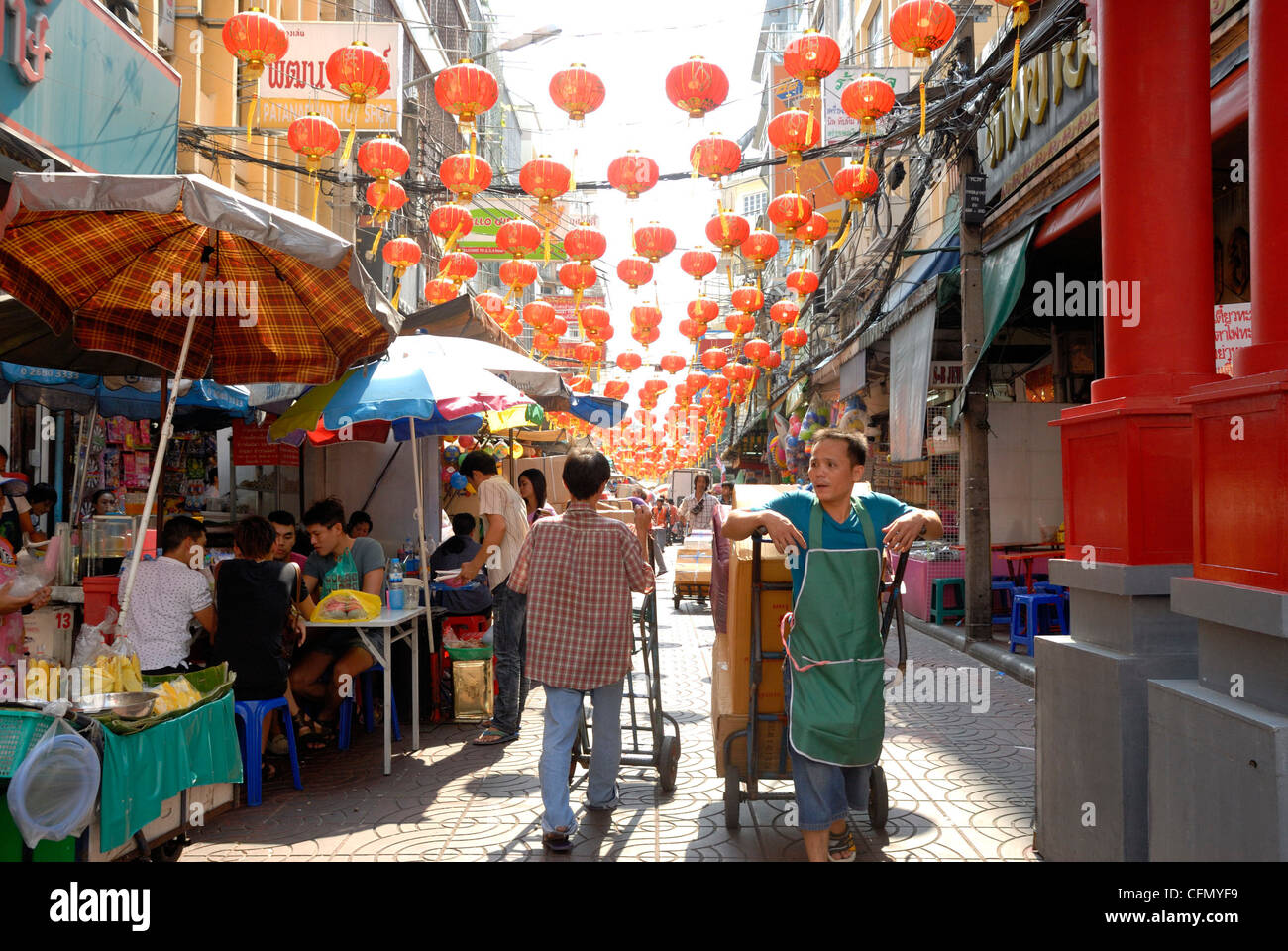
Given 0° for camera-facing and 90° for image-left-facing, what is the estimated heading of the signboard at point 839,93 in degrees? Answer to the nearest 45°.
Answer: approximately 0°

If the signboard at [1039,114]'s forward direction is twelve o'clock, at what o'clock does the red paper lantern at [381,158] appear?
The red paper lantern is roughly at 1 o'clock from the signboard.

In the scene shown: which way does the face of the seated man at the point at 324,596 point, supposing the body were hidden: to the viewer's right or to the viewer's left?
to the viewer's left

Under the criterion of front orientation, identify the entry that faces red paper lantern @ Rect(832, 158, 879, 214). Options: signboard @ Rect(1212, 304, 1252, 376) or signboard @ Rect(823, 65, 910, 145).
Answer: signboard @ Rect(823, 65, 910, 145)

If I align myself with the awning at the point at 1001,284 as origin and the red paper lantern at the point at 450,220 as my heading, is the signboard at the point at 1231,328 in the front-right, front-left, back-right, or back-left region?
back-left

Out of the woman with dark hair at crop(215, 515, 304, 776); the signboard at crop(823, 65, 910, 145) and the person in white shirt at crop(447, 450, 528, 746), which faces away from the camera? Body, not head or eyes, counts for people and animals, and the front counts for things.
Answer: the woman with dark hair

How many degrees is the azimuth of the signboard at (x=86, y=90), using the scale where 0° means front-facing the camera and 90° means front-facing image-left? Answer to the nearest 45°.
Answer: approximately 315°

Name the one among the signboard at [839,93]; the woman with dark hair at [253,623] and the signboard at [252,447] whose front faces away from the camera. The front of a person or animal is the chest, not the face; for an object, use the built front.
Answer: the woman with dark hair

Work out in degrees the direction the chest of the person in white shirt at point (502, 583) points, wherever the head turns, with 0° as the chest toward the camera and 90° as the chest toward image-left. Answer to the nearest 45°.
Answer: approximately 90°
